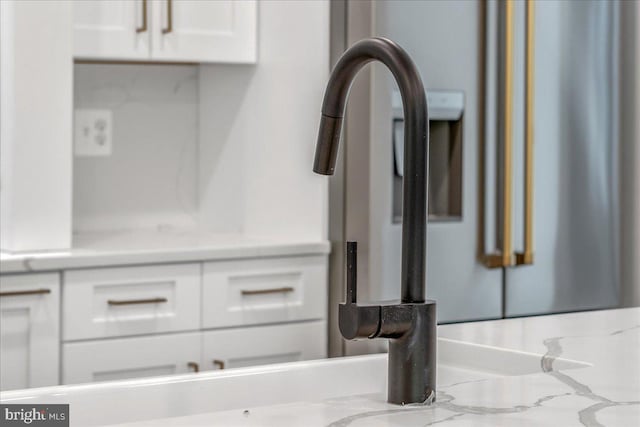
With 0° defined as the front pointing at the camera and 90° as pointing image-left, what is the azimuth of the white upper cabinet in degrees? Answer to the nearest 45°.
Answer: approximately 0°

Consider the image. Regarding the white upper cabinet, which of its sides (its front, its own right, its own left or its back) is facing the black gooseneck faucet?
front

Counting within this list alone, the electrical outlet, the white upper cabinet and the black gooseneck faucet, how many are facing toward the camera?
2

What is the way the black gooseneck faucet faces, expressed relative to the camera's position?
facing away from the viewer and to the left of the viewer

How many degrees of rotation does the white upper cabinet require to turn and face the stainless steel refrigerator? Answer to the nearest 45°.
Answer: approximately 90° to its left

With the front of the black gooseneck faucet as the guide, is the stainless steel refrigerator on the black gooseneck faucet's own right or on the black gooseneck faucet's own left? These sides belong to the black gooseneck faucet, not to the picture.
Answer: on the black gooseneck faucet's own right

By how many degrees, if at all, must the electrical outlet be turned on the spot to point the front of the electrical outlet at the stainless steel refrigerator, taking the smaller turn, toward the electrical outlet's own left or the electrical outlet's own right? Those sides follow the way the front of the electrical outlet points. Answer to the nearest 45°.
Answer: approximately 45° to the electrical outlet's own left

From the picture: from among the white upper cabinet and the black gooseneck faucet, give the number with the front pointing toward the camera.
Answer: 1
